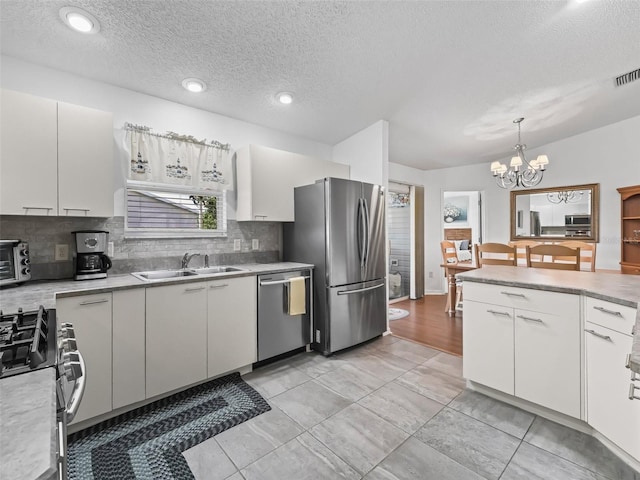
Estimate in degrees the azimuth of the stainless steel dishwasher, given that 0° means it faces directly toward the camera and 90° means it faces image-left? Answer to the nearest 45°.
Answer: approximately 315°

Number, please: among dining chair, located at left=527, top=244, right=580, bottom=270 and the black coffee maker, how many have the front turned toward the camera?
1

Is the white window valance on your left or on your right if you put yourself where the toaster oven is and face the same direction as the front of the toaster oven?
on your left

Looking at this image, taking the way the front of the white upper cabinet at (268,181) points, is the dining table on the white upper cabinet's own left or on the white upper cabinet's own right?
on the white upper cabinet's own left

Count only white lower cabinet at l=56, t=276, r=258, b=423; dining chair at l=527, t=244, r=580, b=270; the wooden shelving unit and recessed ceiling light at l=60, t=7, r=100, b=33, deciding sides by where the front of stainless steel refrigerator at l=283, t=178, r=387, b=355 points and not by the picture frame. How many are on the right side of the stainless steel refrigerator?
2

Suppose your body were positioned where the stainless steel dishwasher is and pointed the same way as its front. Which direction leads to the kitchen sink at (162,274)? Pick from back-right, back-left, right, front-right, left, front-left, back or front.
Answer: back-right

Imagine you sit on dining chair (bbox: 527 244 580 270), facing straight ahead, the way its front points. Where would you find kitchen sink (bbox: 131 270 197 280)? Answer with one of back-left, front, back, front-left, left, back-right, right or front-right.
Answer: back-left

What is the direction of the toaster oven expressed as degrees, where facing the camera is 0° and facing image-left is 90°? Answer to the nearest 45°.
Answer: approximately 315°

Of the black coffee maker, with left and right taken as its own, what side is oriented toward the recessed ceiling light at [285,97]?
left

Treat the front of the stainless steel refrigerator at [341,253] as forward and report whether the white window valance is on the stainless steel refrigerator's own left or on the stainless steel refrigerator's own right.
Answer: on the stainless steel refrigerator's own right

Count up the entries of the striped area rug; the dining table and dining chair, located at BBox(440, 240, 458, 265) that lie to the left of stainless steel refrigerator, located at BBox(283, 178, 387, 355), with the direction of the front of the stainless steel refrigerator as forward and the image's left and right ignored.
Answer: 2

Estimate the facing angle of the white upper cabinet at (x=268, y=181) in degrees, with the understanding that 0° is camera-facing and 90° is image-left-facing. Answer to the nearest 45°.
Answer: approximately 315°

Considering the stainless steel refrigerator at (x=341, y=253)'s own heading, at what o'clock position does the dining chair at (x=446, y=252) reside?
The dining chair is roughly at 9 o'clock from the stainless steel refrigerator.

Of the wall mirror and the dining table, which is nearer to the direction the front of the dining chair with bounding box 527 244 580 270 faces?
the wall mirror
